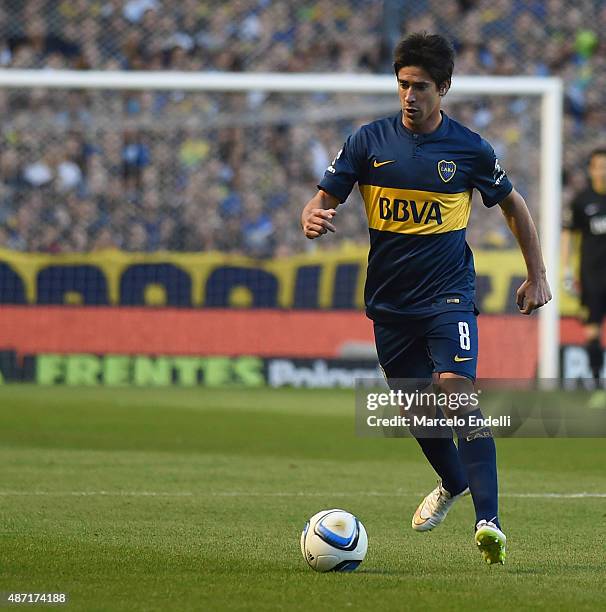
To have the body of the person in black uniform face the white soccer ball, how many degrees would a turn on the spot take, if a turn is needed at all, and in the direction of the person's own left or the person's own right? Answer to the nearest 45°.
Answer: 0° — they already face it

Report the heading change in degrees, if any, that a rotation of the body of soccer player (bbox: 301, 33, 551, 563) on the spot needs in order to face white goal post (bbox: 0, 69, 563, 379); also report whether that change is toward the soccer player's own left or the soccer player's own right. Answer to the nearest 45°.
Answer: approximately 180°

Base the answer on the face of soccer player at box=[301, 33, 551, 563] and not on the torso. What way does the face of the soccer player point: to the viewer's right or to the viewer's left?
to the viewer's left

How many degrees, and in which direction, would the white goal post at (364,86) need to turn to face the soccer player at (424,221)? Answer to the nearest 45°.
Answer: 0° — it already faces them

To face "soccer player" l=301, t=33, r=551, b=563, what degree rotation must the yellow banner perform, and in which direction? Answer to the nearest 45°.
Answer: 0° — it already faces them

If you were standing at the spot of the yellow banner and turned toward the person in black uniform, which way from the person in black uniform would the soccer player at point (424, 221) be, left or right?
right
